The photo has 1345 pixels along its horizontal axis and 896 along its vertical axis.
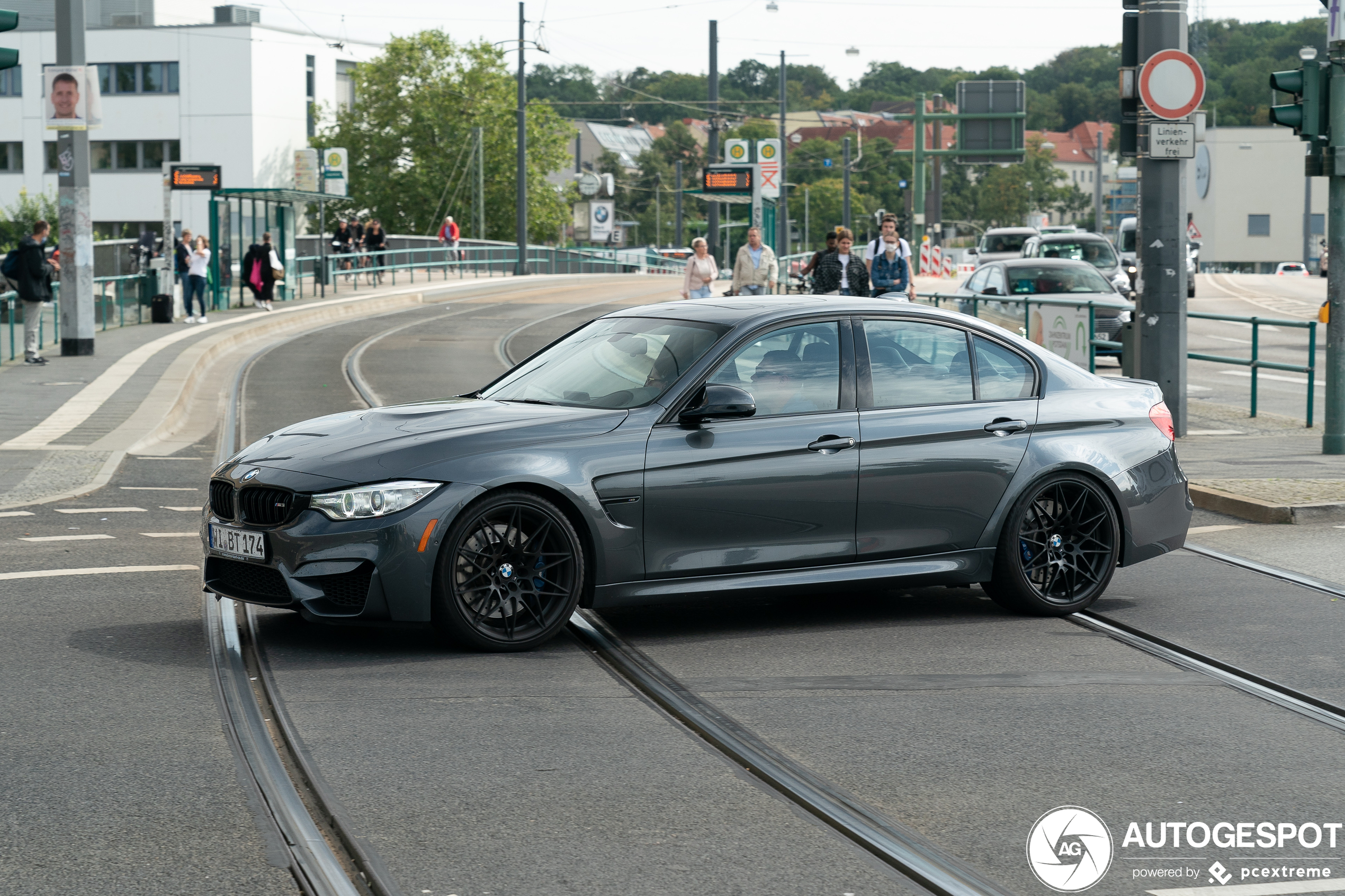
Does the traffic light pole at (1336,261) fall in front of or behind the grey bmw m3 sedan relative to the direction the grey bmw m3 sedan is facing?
behind

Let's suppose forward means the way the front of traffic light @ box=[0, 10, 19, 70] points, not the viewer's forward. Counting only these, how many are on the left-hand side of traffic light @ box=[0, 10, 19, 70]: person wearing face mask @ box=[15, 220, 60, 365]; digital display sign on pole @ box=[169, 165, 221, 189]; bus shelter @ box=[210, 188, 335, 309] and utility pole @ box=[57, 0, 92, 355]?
4
